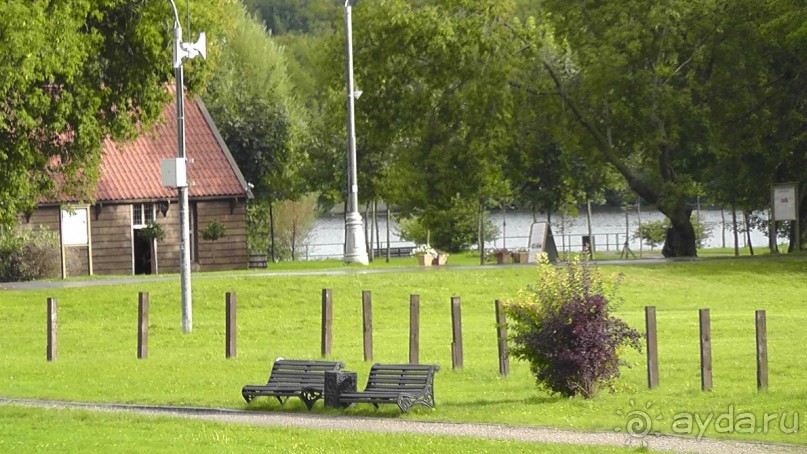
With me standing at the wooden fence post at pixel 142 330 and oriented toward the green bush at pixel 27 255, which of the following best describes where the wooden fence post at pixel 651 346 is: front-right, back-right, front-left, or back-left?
back-right

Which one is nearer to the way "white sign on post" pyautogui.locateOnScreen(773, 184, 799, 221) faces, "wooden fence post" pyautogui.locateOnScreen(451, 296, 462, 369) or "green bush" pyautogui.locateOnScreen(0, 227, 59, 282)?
the wooden fence post

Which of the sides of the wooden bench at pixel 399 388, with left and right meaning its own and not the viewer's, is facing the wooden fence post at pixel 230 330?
right

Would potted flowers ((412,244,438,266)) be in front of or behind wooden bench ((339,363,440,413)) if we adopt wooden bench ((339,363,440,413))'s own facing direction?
behind

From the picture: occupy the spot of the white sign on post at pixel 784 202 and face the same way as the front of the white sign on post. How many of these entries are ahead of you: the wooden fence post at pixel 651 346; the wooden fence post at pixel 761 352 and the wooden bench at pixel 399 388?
3

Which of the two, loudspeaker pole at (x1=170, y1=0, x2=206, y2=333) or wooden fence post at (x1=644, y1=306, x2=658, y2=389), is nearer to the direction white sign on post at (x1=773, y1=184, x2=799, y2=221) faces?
the wooden fence post

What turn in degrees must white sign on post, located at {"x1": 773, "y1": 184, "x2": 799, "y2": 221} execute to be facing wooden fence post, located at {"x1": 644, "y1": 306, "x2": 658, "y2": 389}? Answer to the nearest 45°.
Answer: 0° — it already faces it

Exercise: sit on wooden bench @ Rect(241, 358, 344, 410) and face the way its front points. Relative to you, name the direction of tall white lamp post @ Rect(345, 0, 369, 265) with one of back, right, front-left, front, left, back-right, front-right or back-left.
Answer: back-right

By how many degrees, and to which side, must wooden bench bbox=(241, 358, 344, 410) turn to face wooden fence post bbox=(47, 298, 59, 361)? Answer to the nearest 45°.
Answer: approximately 90° to its right

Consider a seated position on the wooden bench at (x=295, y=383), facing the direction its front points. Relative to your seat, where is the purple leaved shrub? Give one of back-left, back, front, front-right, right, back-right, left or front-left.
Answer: back-left
